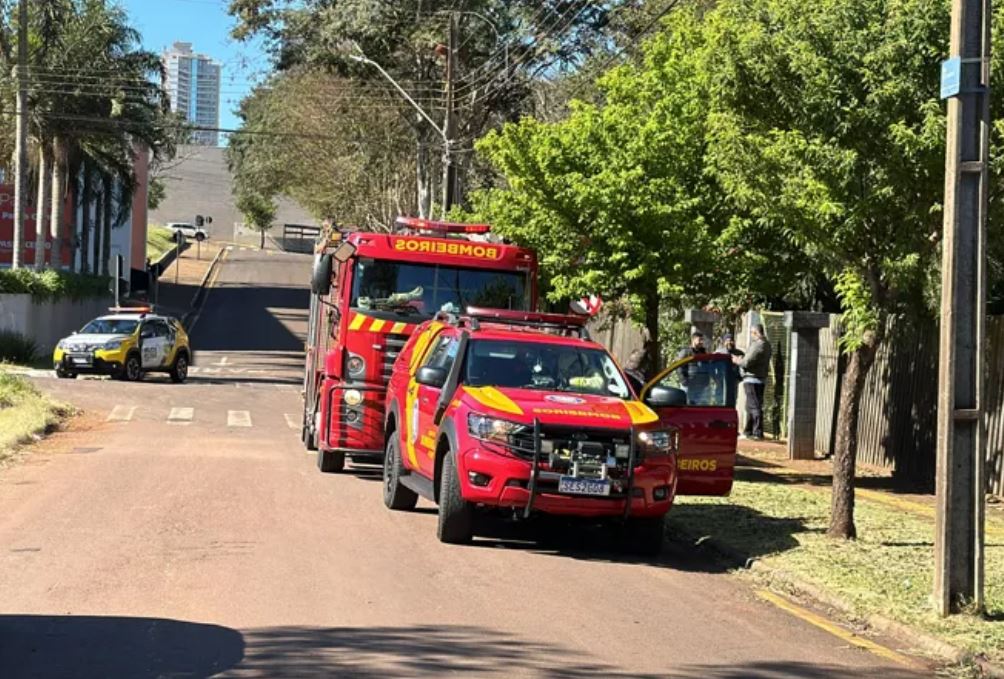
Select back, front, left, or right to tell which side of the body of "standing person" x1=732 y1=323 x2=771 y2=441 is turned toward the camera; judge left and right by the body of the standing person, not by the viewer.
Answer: left

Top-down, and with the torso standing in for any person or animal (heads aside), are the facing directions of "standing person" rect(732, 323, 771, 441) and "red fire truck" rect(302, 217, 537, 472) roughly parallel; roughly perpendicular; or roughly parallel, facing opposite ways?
roughly perpendicular

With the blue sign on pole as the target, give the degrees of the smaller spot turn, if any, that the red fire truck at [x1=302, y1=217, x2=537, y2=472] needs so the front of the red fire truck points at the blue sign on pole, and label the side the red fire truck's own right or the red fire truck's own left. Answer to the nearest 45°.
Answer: approximately 45° to the red fire truck's own left

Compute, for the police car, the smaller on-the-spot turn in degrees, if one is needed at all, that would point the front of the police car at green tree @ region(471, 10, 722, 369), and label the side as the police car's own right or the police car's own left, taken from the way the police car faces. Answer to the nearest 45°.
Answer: approximately 45° to the police car's own left

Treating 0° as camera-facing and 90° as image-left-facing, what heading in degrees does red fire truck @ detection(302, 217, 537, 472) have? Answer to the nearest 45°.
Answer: approximately 0°

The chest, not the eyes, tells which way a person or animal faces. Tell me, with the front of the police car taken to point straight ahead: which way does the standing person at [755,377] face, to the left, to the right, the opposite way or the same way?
to the right

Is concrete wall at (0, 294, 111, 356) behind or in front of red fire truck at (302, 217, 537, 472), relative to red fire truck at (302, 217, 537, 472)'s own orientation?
behind

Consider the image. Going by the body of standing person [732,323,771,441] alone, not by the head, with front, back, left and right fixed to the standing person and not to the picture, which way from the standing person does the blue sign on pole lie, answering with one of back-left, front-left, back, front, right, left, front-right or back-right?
left

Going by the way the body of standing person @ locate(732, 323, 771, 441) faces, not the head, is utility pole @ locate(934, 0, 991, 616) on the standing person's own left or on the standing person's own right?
on the standing person's own left

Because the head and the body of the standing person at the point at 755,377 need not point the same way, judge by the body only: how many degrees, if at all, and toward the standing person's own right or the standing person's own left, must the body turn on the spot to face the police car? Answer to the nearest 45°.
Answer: approximately 45° to the standing person's own right

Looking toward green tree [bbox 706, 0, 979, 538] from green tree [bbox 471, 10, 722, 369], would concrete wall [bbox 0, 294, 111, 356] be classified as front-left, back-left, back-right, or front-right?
back-right

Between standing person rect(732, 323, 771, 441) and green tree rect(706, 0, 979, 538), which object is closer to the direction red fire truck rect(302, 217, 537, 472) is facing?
the green tree

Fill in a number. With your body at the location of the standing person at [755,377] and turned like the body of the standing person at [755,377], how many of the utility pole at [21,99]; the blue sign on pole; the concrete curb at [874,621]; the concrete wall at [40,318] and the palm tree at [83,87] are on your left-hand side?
2

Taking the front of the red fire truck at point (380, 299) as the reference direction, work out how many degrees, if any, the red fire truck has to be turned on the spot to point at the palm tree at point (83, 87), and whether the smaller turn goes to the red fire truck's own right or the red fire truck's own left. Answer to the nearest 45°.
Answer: approximately 180°

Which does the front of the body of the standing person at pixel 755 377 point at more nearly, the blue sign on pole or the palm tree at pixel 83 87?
the palm tree

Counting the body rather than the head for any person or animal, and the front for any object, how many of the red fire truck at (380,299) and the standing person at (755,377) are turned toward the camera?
1

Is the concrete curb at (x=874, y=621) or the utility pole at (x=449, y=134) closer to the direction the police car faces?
the concrete curb

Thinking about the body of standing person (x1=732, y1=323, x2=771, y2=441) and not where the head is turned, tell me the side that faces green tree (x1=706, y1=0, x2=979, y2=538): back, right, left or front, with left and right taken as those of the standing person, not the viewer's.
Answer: left
